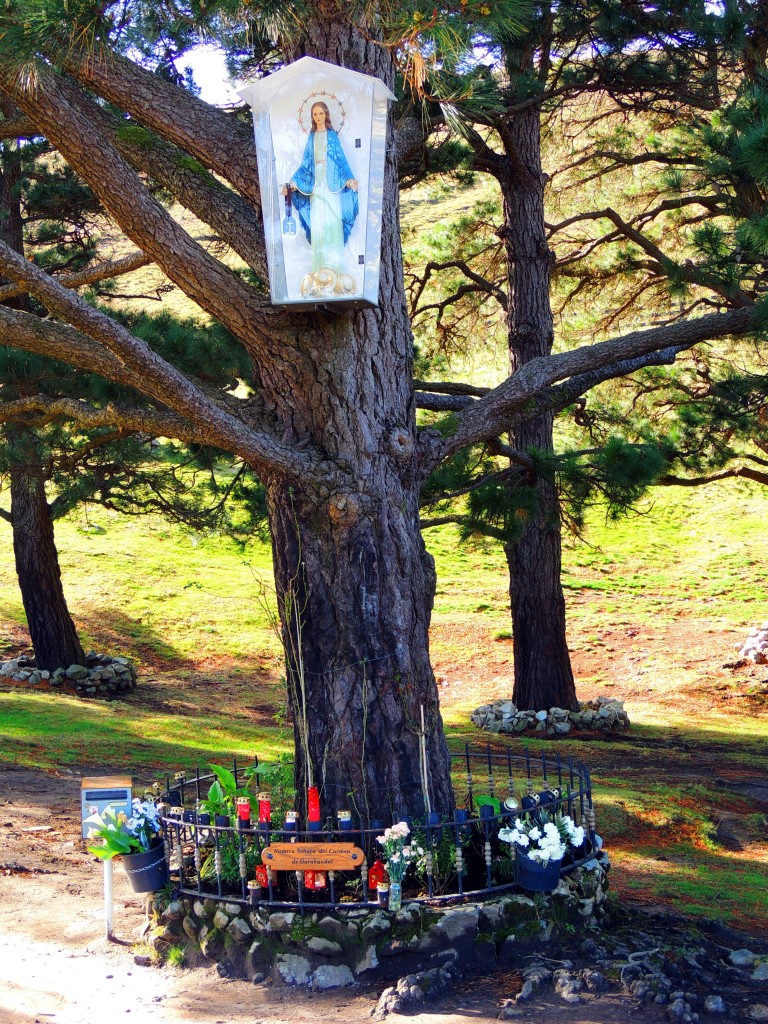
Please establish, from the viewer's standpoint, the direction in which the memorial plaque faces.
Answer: facing the viewer

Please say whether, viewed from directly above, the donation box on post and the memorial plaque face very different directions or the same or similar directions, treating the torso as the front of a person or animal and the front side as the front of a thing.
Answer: same or similar directions

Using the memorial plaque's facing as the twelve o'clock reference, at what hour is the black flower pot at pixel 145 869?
The black flower pot is roughly at 4 o'clock from the memorial plaque.

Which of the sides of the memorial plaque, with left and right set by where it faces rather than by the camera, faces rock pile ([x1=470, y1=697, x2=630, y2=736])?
back

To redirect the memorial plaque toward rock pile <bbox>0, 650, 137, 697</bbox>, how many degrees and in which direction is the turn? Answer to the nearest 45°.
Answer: approximately 180°

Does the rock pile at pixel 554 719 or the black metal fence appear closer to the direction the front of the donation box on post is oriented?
the black metal fence

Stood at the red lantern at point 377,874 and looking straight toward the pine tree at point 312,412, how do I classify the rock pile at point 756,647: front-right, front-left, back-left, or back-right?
front-right

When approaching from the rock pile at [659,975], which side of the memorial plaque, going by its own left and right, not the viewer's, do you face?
left

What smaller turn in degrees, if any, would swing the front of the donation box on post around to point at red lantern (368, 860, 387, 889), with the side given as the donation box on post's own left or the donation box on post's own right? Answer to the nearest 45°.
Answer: approximately 45° to the donation box on post's own left

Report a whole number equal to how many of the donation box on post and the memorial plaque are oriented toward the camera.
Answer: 2

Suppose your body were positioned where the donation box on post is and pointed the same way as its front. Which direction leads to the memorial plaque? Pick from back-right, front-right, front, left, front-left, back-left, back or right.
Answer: front-left
